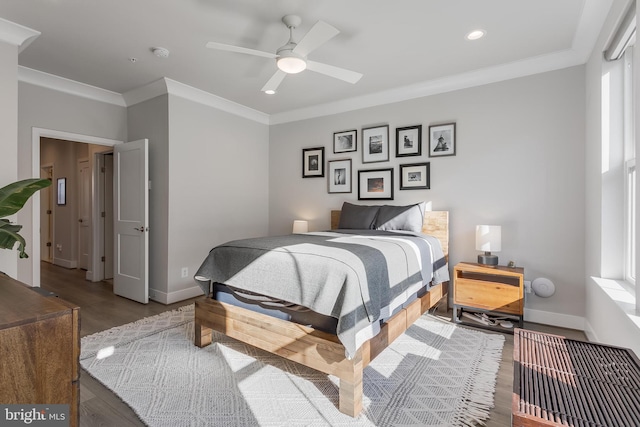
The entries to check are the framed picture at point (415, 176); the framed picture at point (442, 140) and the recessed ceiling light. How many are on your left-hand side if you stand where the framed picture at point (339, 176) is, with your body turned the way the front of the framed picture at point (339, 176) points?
3

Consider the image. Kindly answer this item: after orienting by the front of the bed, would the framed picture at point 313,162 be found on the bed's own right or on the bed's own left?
on the bed's own right

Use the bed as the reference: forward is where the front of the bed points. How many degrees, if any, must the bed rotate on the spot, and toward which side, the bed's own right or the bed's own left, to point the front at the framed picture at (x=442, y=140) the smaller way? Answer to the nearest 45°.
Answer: approximately 180°

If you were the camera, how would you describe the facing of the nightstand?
facing the viewer

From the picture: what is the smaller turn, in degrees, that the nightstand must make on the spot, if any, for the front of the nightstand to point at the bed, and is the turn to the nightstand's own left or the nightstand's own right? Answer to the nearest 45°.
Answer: approximately 45° to the nightstand's own right

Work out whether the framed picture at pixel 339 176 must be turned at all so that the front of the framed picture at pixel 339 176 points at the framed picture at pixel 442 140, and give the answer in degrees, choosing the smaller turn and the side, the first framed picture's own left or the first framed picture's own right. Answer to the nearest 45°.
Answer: approximately 90° to the first framed picture's own left

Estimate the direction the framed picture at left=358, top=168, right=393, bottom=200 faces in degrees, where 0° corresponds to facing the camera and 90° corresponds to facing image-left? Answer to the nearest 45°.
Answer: approximately 45°

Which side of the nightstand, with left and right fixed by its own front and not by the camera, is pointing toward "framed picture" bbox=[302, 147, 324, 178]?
right

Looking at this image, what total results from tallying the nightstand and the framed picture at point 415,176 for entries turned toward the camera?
2

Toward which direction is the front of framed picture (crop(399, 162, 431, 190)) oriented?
toward the camera

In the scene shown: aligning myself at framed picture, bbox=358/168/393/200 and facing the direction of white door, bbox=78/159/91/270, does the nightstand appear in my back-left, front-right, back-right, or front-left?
back-left

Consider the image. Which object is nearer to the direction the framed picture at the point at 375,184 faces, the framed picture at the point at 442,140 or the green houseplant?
the green houseplant

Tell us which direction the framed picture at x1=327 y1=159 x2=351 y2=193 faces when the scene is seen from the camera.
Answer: facing the viewer and to the left of the viewer
